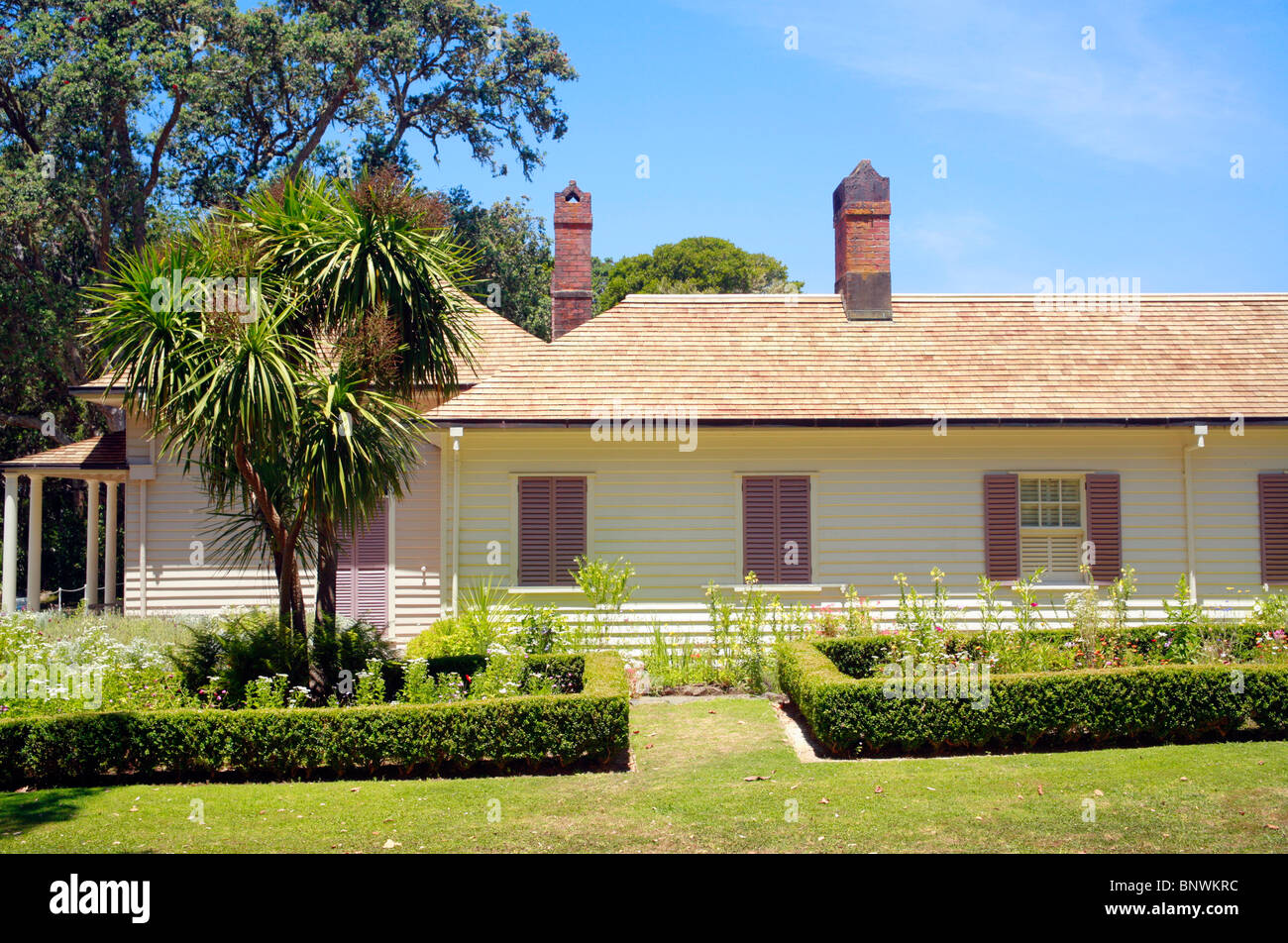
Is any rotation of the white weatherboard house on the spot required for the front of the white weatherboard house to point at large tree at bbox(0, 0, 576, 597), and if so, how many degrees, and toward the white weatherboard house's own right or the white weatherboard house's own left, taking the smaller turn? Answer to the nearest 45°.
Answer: approximately 45° to the white weatherboard house's own right

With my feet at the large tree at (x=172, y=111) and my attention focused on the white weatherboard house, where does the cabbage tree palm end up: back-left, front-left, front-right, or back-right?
front-right

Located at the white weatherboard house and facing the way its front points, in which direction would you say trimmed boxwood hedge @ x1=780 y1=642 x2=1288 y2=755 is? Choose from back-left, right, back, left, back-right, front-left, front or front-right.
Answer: left
